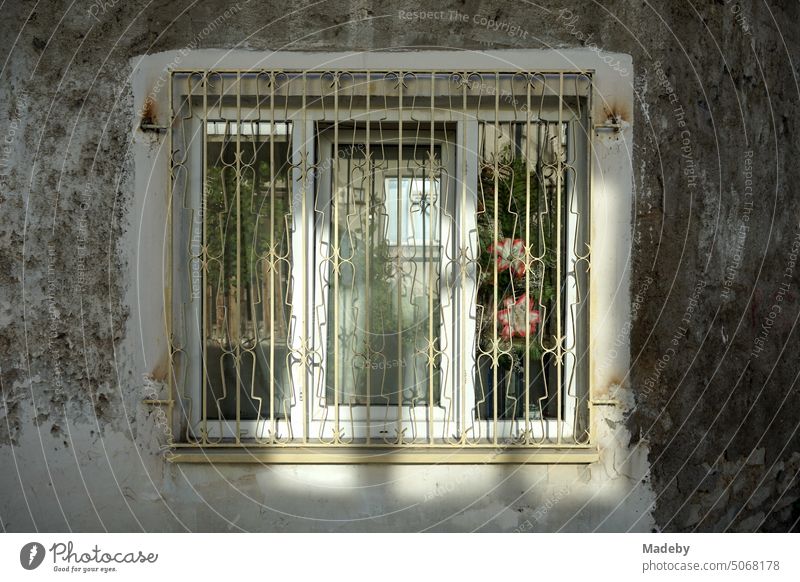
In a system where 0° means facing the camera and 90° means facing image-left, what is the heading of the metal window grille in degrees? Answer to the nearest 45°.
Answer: approximately 0°
